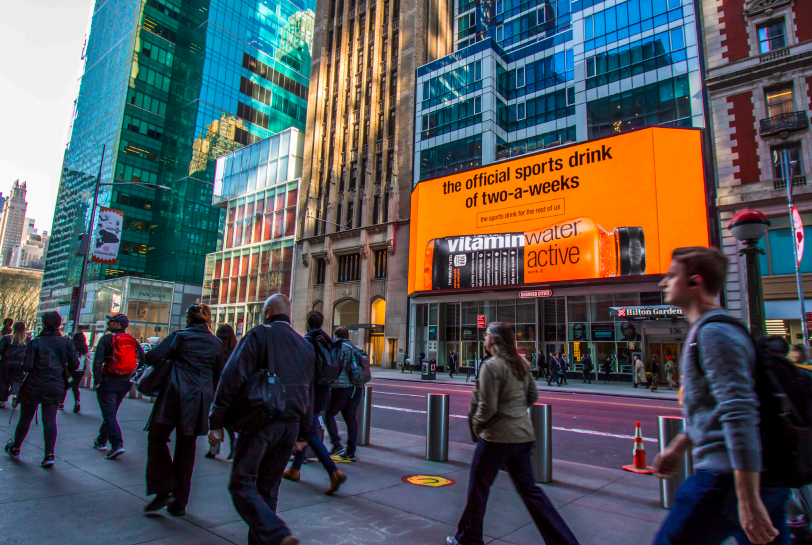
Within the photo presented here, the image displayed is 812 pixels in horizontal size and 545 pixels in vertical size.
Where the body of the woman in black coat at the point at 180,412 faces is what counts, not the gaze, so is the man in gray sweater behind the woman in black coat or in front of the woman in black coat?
behind

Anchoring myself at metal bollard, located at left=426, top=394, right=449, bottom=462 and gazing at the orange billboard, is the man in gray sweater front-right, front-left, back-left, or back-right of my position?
back-right

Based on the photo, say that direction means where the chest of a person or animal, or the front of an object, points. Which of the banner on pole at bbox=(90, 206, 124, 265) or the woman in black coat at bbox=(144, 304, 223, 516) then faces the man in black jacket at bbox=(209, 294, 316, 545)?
the banner on pole

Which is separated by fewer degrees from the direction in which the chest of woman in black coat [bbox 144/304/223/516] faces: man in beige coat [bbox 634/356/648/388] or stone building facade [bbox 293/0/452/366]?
the stone building facade

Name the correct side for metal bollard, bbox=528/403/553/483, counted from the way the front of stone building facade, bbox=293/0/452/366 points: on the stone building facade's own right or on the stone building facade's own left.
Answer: on the stone building facade's own left

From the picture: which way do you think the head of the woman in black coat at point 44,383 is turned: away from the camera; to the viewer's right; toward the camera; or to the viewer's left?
away from the camera

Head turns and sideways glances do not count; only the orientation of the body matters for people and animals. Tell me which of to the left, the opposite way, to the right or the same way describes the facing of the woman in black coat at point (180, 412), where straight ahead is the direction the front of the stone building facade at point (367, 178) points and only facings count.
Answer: to the right

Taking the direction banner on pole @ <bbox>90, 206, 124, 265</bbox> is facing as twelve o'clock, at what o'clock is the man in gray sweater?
The man in gray sweater is roughly at 12 o'clock from the banner on pole.

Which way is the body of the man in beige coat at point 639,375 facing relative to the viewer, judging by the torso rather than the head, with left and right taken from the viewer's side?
facing to the left of the viewer
